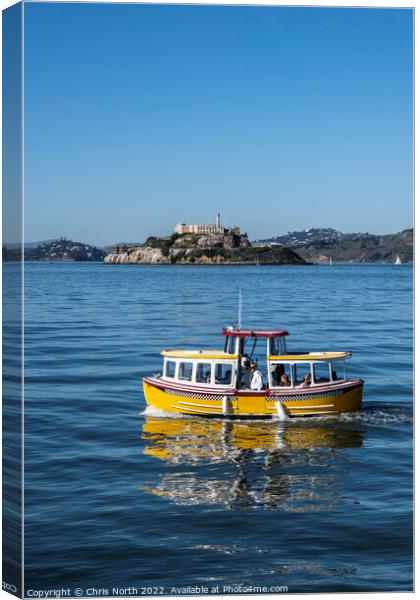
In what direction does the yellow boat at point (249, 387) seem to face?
to the viewer's left

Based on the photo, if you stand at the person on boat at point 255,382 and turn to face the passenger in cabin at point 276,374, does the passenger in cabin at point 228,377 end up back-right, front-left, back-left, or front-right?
back-left
